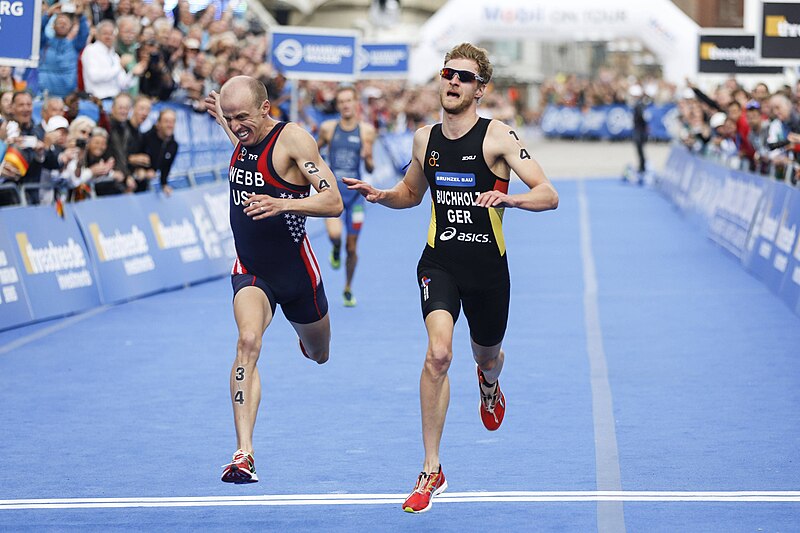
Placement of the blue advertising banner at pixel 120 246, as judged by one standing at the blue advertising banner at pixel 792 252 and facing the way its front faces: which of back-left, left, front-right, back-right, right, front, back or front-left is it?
front-right

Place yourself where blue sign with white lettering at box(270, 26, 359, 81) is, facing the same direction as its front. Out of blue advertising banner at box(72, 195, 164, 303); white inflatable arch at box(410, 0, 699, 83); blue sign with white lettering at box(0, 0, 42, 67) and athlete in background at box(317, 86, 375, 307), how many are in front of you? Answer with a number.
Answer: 3

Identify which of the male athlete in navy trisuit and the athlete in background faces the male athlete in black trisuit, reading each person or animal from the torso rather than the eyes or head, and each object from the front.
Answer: the athlete in background

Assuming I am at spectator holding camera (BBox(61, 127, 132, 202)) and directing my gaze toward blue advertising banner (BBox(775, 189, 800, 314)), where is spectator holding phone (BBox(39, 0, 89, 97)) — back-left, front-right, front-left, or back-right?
back-left

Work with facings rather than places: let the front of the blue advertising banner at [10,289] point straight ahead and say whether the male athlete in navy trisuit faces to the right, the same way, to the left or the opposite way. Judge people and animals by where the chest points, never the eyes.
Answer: to the right

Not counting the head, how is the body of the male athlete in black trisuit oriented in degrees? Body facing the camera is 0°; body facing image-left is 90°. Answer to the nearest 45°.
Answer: approximately 0°

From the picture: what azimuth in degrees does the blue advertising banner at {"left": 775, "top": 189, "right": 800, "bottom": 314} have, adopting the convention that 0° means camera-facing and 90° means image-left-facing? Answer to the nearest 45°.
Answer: approximately 45°

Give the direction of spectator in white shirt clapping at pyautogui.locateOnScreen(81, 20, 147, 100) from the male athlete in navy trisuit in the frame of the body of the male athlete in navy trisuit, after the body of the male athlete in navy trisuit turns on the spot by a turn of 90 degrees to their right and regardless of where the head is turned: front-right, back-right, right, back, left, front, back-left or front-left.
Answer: front-right
